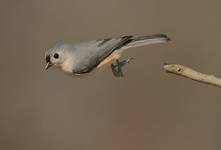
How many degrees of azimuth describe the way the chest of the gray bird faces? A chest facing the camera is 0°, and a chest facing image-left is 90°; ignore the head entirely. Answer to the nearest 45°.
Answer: approximately 90°
